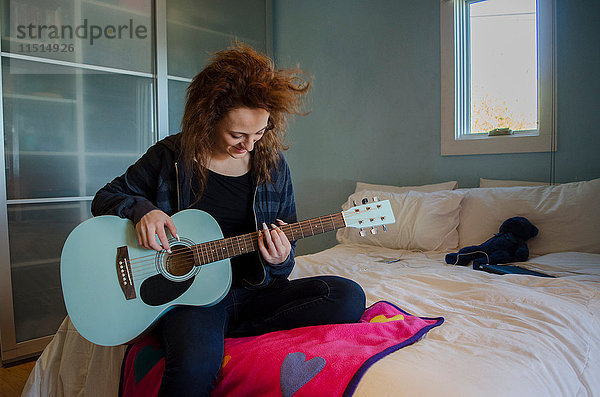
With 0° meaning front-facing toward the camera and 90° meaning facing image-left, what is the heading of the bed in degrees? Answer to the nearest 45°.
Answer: approximately 45°

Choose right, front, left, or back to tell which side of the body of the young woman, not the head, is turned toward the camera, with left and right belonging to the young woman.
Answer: front

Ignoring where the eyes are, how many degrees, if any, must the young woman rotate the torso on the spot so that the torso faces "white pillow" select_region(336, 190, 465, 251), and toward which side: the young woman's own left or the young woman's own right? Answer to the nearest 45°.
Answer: approximately 135° to the young woman's own left
